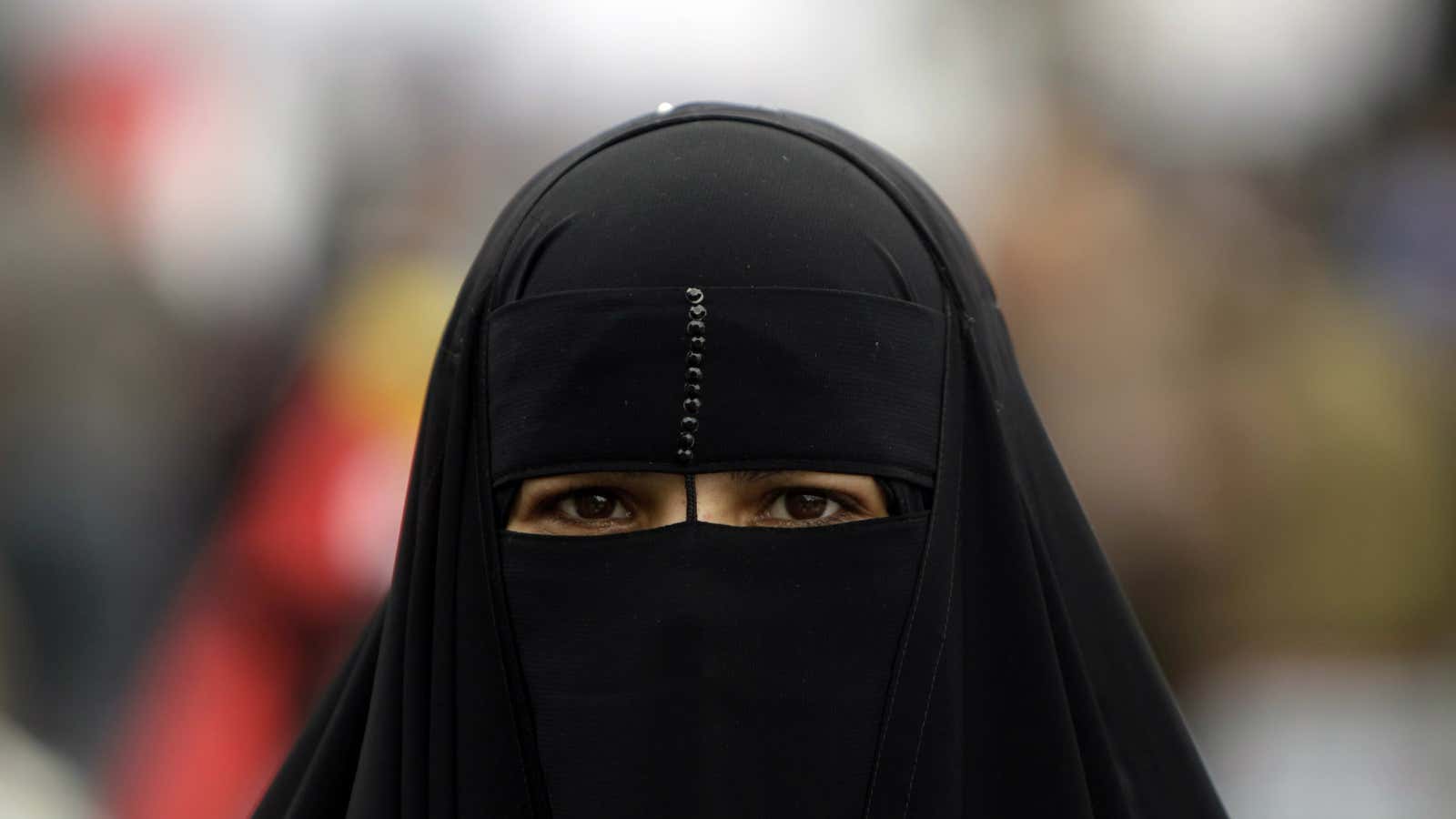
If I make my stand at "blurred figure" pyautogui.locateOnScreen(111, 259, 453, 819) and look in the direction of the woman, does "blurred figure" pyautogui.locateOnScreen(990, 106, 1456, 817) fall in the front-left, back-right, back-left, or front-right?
front-left

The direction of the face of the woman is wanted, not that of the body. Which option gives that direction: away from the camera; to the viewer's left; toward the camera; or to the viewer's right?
toward the camera

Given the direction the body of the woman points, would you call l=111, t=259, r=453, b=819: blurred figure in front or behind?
behind

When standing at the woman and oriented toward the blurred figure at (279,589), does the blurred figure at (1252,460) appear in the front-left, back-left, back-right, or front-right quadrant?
front-right

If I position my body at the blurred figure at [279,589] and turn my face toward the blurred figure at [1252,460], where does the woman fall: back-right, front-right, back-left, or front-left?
front-right

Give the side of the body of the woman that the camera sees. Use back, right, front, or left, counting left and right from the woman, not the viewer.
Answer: front

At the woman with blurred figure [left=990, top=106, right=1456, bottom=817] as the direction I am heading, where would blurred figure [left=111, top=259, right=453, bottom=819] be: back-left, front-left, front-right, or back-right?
front-left

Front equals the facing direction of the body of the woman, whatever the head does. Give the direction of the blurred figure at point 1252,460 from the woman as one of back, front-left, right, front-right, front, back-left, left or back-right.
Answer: back-left

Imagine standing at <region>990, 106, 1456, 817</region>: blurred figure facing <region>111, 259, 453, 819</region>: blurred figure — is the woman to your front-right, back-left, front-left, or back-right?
front-left
